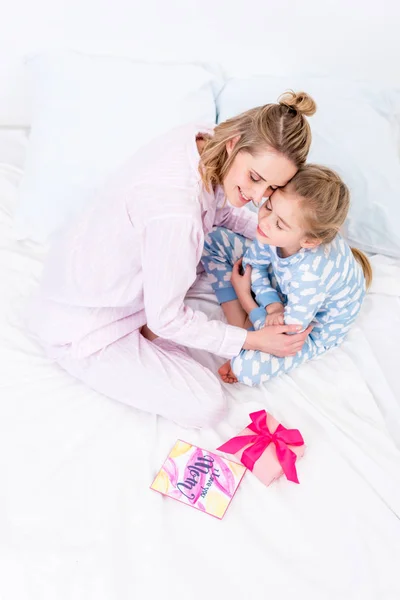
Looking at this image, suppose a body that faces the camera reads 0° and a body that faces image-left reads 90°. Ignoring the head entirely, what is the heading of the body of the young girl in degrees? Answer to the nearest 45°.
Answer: approximately 45°

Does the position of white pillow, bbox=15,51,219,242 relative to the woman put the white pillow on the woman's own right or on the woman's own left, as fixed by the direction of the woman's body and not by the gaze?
on the woman's own left

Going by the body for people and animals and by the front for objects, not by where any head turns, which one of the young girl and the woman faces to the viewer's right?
the woman

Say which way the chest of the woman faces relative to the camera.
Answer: to the viewer's right

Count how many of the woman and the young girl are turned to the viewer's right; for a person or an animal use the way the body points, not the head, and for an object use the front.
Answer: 1
